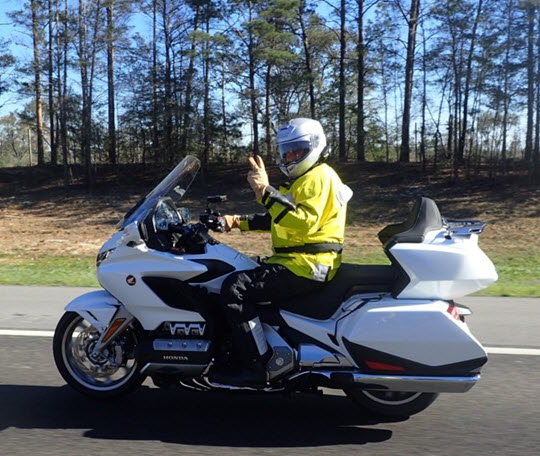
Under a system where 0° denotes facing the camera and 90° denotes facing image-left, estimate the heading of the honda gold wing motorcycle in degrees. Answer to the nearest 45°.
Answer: approximately 90°

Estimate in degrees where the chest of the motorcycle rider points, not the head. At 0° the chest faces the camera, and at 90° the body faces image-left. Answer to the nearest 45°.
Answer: approximately 90°
